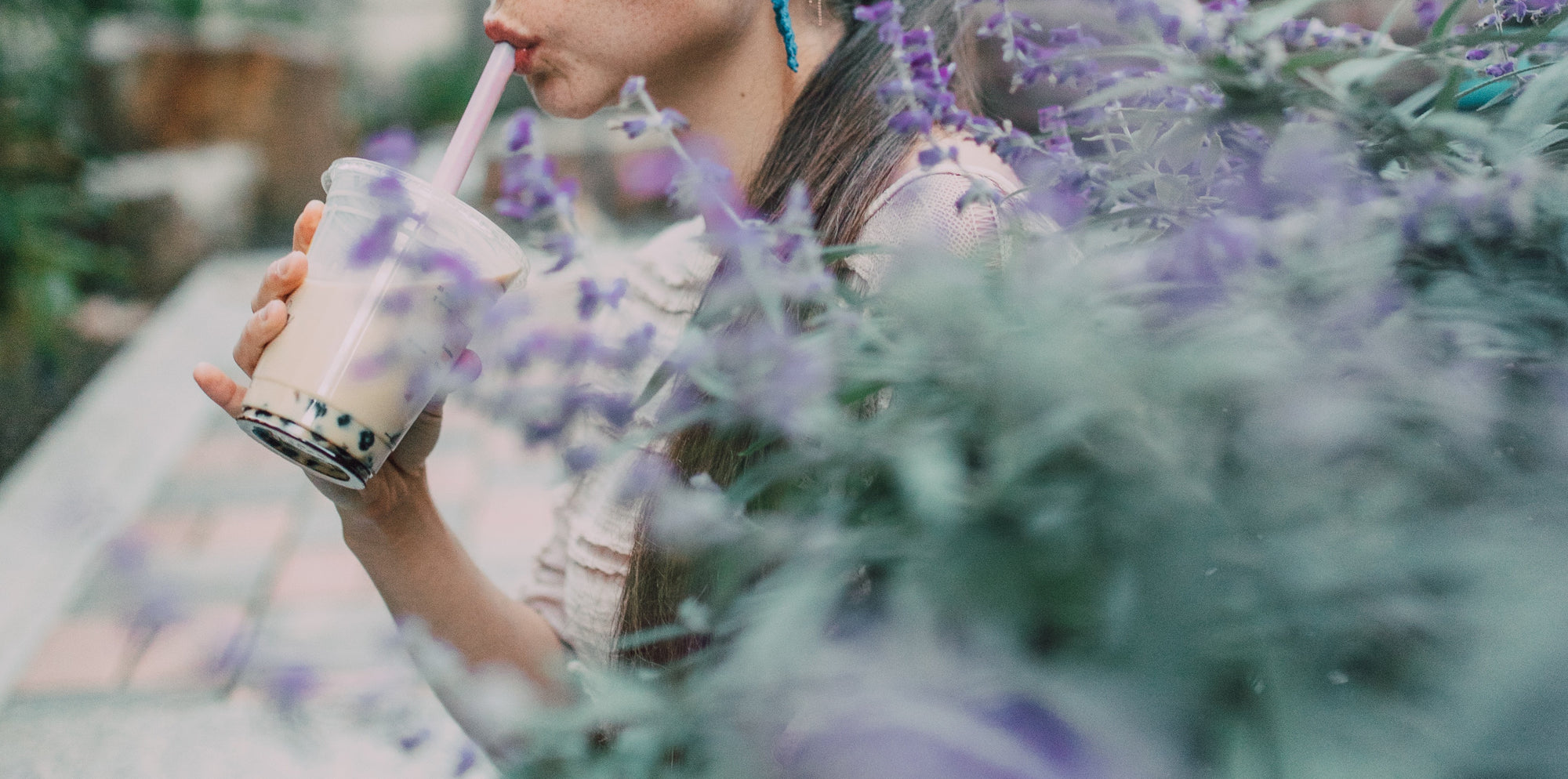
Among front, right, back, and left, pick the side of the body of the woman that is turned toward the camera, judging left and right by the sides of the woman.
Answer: left

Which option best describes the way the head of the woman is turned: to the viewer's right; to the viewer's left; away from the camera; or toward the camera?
to the viewer's left

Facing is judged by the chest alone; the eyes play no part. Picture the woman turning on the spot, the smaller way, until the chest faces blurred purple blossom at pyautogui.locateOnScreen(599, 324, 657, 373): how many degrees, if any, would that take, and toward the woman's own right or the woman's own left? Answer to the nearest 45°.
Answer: approximately 90° to the woman's own left
